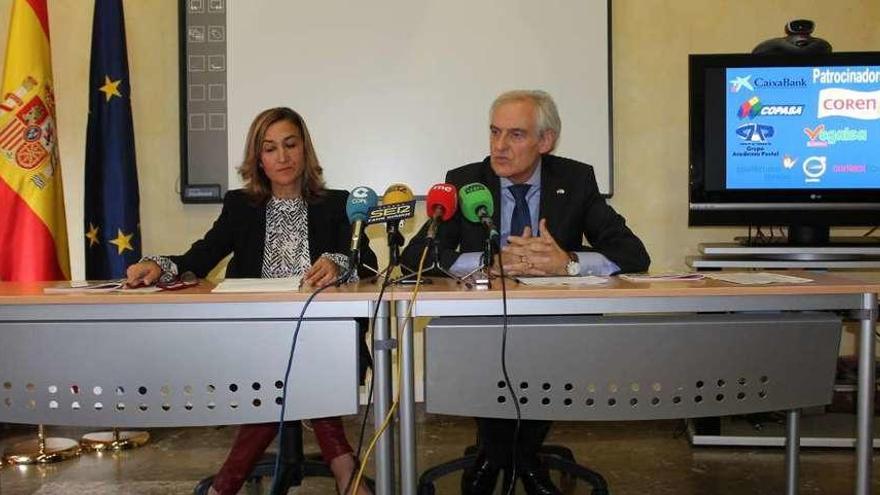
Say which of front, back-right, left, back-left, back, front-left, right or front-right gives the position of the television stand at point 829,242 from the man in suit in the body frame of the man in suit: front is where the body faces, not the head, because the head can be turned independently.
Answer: back-left

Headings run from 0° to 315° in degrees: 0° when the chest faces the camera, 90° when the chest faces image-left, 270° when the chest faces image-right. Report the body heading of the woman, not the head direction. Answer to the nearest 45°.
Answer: approximately 0°

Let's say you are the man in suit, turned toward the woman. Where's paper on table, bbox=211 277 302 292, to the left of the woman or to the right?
left

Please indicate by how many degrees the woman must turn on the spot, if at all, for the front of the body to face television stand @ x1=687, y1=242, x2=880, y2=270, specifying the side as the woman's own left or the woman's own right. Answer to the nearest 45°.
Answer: approximately 90° to the woman's own left

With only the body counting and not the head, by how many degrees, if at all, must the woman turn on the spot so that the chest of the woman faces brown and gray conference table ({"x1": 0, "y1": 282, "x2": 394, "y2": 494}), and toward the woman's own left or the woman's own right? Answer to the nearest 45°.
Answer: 0° — they already face it

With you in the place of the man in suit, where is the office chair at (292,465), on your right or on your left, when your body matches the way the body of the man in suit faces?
on your right
